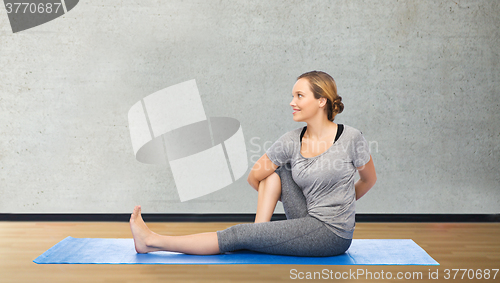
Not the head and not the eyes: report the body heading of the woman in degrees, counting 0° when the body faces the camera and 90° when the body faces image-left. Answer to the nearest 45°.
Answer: approximately 45°

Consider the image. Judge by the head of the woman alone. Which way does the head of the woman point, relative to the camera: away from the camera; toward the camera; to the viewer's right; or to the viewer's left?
to the viewer's left
